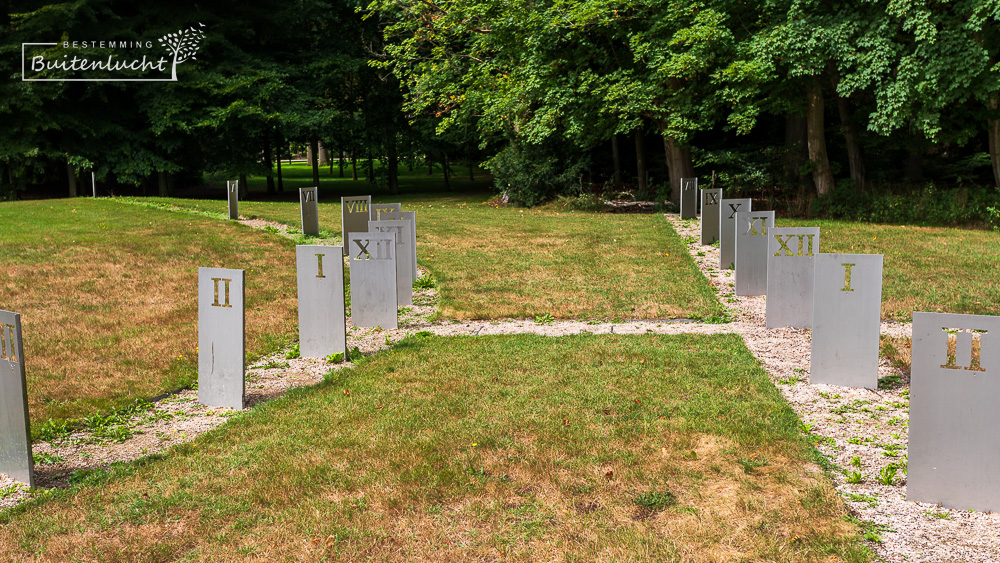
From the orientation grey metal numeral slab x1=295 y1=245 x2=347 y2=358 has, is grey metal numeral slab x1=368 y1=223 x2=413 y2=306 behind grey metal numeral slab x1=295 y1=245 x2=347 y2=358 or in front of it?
behind

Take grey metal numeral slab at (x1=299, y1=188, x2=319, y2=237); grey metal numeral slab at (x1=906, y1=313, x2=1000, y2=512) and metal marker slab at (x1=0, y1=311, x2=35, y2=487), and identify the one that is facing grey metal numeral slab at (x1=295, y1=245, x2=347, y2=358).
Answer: grey metal numeral slab at (x1=299, y1=188, x2=319, y2=237)

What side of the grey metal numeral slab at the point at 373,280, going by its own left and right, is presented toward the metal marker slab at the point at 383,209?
back

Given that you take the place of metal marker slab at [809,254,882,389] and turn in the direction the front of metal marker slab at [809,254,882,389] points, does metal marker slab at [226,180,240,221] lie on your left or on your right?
on your right

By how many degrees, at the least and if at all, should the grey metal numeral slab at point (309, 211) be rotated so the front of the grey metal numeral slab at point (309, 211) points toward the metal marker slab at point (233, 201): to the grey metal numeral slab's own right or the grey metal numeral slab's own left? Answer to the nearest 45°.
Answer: approximately 135° to the grey metal numeral slab's own right

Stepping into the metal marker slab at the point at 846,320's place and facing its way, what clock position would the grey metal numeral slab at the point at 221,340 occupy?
the grey metal numeral slab at the point at 221,340 is roughly at 2 o'clock from the metal marker slab at the point at 846,320.

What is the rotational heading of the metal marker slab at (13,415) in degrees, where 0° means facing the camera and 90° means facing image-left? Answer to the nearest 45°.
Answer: approximately 45°

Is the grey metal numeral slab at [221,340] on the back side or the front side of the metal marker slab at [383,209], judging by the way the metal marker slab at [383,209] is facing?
on the front side

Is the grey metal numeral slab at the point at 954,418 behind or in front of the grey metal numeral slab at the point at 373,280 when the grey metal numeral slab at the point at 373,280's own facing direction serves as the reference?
in front

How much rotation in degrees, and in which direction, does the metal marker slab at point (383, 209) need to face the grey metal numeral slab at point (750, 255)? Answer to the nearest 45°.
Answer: approximately 45° to its left

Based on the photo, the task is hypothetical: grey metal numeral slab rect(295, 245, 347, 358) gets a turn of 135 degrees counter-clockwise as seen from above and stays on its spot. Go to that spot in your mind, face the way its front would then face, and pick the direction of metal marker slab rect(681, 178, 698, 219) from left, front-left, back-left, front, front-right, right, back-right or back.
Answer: front
